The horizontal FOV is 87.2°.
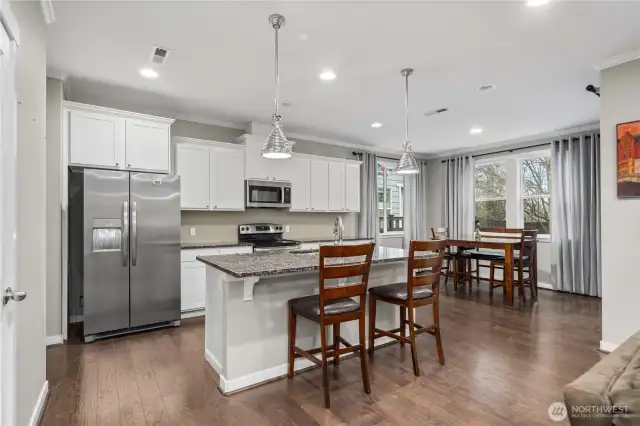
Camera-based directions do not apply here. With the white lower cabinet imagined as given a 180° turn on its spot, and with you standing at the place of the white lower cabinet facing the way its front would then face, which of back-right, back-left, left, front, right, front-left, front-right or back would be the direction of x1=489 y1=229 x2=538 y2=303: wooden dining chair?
right

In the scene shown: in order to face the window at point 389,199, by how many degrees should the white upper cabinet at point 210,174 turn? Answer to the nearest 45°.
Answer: approximately 135° to its left

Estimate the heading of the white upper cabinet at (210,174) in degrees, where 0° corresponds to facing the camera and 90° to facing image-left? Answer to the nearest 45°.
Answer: approximately 0°

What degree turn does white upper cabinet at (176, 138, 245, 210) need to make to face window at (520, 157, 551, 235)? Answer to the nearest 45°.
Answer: approximately 90° to its left

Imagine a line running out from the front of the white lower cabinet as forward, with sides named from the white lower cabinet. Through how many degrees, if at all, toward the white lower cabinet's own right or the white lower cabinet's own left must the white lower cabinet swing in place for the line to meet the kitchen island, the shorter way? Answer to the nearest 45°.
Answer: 0° — it already faces it

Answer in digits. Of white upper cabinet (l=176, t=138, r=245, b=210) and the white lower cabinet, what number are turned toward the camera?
2

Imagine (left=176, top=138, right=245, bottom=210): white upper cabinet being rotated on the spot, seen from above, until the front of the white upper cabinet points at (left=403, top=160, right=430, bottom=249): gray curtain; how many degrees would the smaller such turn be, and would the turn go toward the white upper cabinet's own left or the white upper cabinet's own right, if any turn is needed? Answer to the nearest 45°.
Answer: approximately 90° to the white upper cabinet's own left

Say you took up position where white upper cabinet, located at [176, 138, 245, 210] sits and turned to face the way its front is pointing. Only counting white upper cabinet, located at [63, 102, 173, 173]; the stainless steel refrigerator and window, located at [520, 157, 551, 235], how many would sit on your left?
1

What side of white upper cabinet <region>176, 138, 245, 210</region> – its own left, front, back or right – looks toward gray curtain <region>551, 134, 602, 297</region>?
left

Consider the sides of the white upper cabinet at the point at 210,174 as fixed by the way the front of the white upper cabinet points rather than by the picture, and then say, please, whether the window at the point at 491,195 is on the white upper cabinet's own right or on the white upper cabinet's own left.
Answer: on the white upper cabinet's own left

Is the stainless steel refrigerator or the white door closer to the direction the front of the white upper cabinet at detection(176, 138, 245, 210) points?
the white door

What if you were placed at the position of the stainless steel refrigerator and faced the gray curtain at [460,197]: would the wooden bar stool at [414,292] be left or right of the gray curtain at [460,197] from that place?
right

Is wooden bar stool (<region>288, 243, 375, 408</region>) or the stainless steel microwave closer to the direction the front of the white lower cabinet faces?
the wooden bar stool
